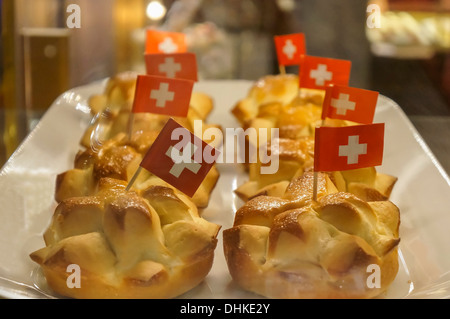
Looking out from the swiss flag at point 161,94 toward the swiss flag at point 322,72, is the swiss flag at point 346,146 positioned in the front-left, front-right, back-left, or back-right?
front-right

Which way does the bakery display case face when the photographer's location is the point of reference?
facing the viewer
